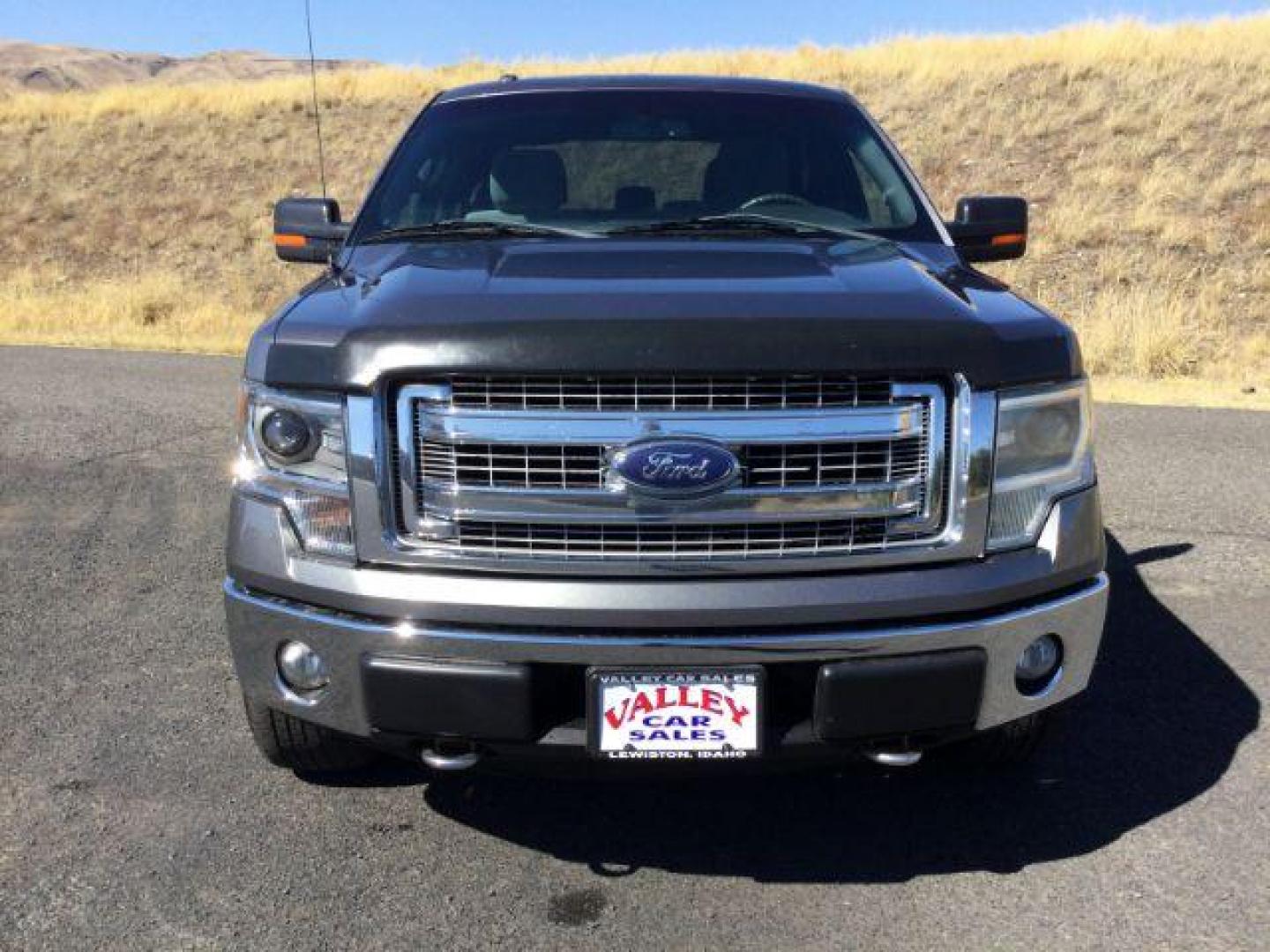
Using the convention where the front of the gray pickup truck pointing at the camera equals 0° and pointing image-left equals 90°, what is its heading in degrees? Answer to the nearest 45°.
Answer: approximately 0°
